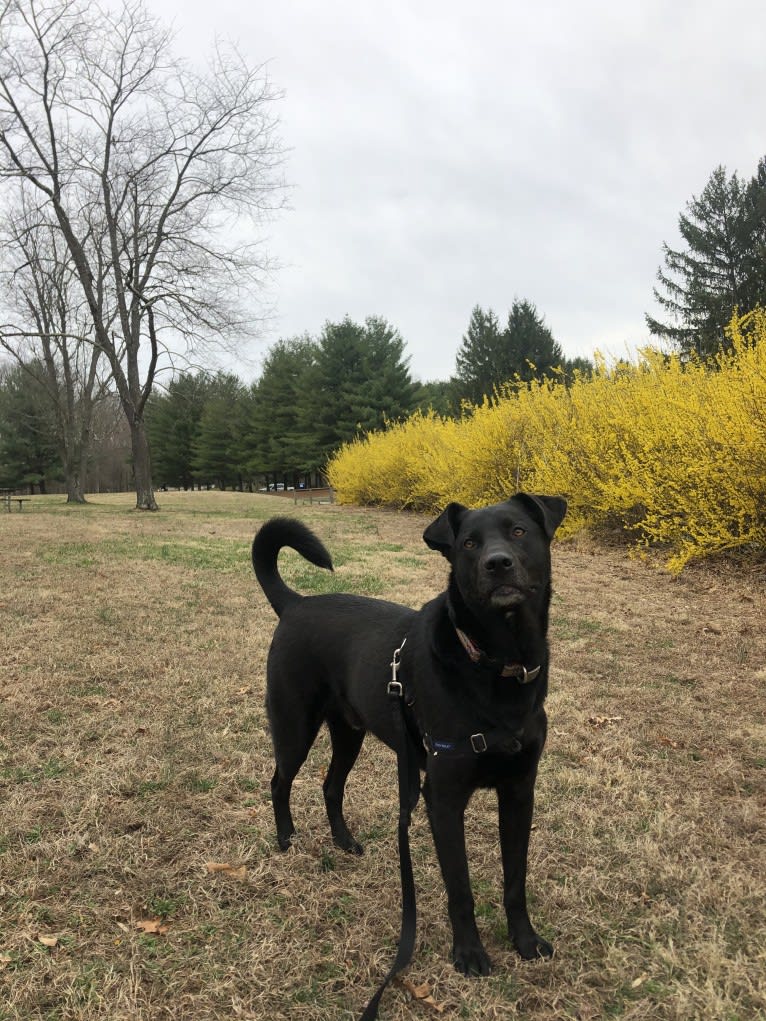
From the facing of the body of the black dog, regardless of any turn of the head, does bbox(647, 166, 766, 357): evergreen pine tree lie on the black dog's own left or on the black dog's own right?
on the black dog's own left

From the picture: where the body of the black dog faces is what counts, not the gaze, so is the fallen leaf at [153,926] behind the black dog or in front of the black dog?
behind

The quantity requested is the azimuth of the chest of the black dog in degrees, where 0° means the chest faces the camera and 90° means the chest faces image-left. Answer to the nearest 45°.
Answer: approximately 315°
